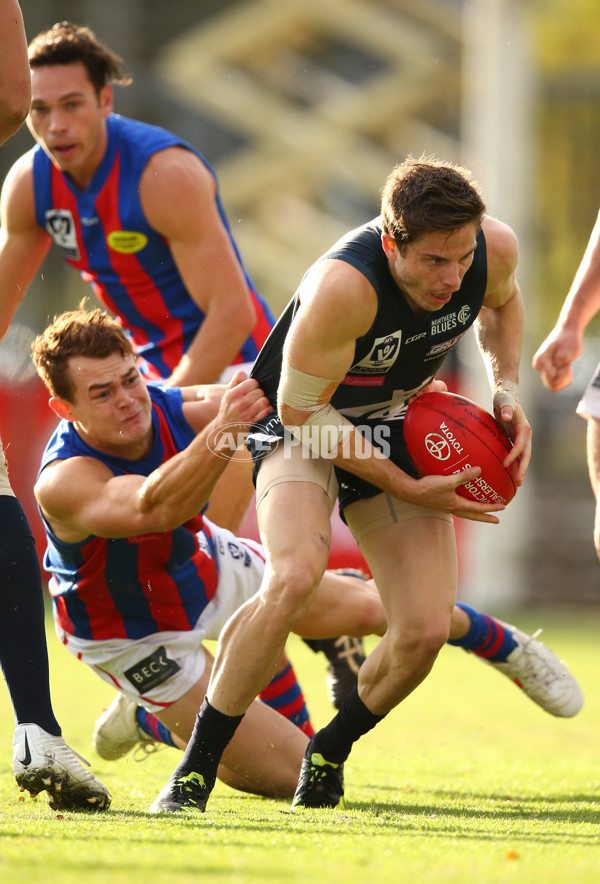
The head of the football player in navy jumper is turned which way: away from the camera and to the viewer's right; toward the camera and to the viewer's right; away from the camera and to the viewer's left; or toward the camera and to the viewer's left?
toward the camera and to the viewer's right

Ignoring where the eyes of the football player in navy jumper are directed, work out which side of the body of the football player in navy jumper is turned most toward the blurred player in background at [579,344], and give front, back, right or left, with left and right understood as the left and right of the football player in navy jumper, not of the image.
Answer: left
